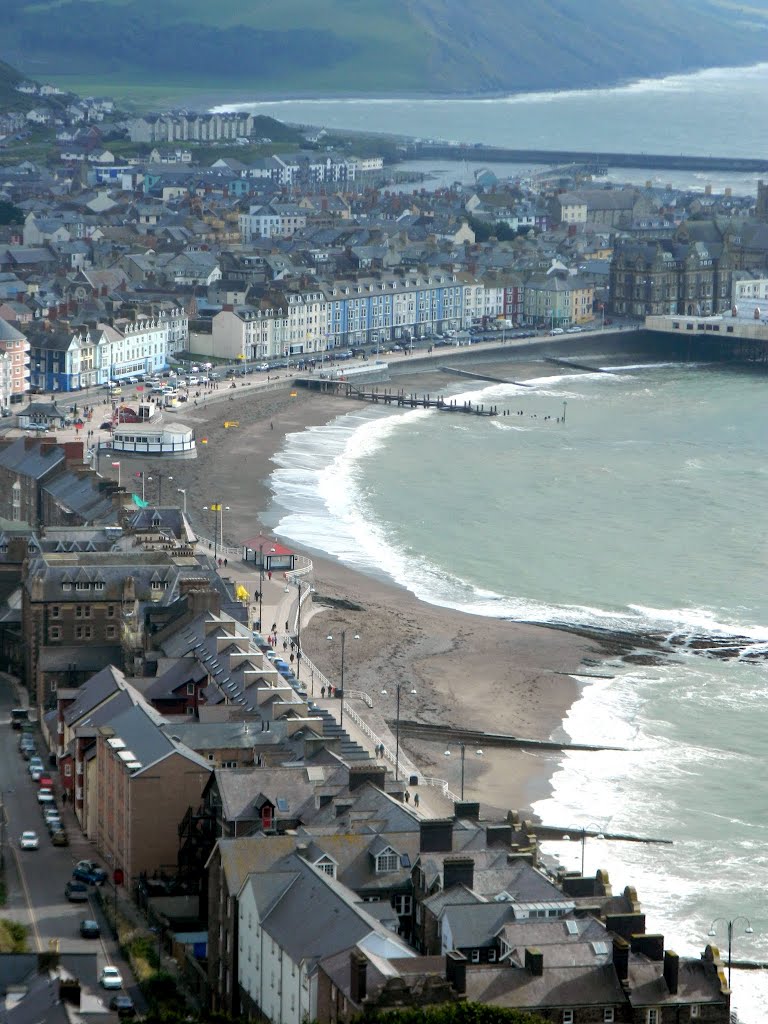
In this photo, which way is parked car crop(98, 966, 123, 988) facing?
toward the camera

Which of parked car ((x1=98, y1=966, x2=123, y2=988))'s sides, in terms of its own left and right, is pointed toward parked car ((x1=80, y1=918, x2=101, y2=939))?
back

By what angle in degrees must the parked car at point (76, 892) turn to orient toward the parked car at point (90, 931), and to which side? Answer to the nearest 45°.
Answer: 0° — it already faces it

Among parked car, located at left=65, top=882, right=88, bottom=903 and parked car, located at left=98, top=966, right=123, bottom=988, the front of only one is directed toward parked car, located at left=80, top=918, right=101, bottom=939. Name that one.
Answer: parked car, located at left=65, top=882, right=88, bottom=903

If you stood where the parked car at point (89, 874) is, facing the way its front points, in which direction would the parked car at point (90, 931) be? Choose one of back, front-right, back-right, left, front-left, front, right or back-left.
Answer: front-right

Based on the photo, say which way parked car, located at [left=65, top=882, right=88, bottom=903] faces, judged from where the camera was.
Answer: facing the viewer

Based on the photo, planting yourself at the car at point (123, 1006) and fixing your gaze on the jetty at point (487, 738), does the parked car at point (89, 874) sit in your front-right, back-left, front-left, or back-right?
front-left

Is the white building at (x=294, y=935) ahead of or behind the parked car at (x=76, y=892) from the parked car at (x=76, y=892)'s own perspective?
ahead

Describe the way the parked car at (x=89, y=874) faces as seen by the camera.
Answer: facing the viewer and to the right of the viewer
